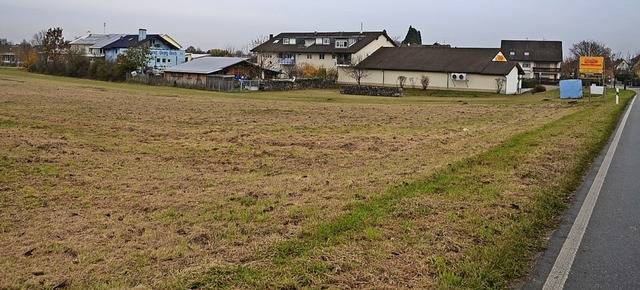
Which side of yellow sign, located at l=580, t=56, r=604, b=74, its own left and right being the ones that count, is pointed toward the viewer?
front
